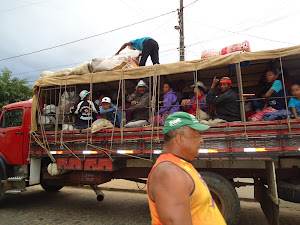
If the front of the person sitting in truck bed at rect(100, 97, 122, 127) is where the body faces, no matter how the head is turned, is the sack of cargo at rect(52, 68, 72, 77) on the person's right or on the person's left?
on the person's right

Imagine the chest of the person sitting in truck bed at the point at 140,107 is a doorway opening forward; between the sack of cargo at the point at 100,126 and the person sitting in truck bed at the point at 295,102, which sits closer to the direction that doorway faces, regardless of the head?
the sack of cargo

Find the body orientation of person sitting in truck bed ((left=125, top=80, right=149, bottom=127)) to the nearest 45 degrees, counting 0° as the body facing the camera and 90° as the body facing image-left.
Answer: approximately 45°

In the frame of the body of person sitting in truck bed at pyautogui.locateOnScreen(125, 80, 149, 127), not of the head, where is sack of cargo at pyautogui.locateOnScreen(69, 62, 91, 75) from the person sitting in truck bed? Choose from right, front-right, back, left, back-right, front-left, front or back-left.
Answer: front-right
